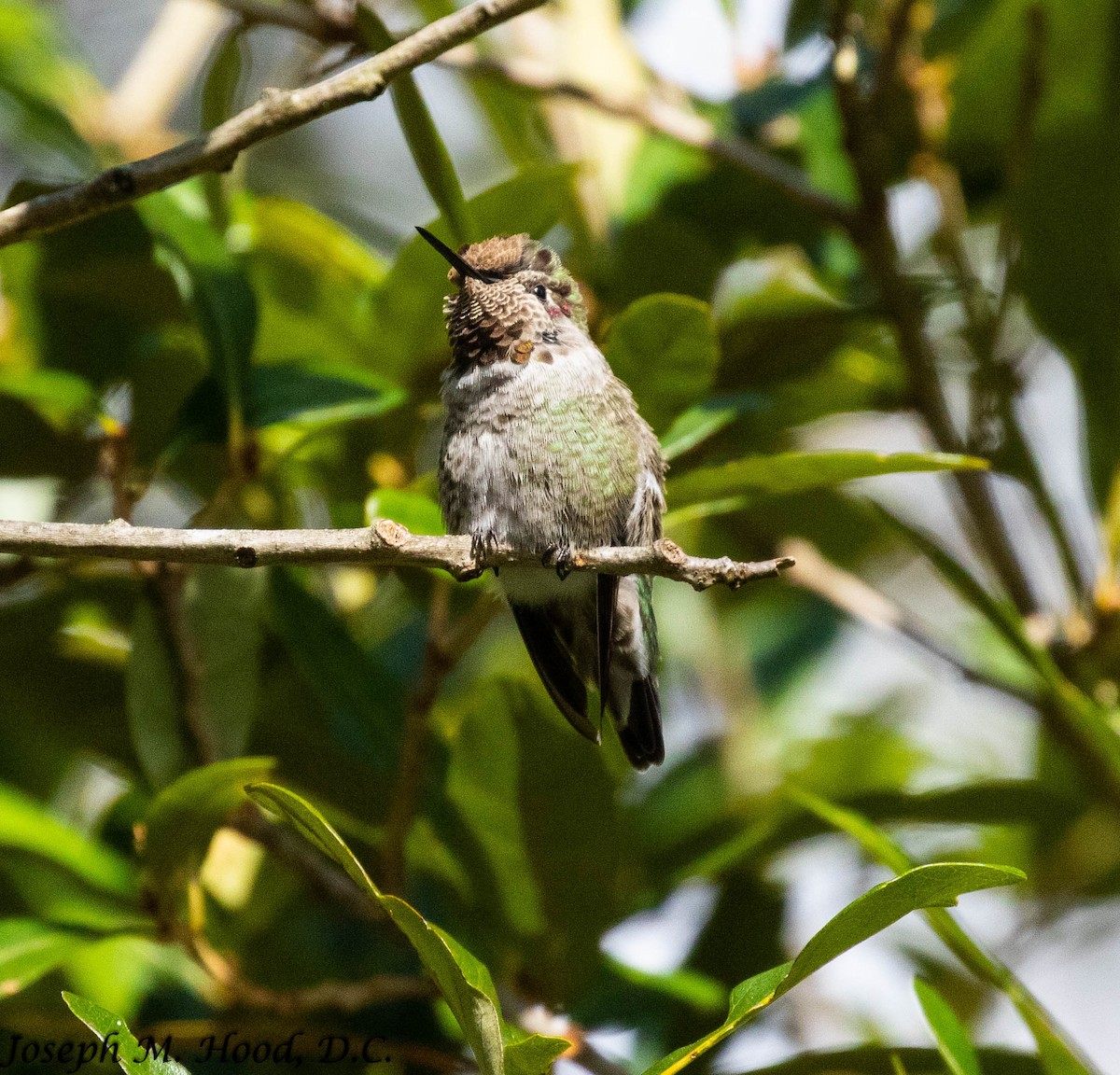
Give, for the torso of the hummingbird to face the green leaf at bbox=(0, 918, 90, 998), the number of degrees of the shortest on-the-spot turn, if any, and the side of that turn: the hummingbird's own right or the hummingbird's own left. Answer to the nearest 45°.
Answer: approximately 45° to the hummingbird's own right

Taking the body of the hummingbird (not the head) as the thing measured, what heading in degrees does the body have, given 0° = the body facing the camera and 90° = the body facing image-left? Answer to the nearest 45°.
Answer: approximately 45°
